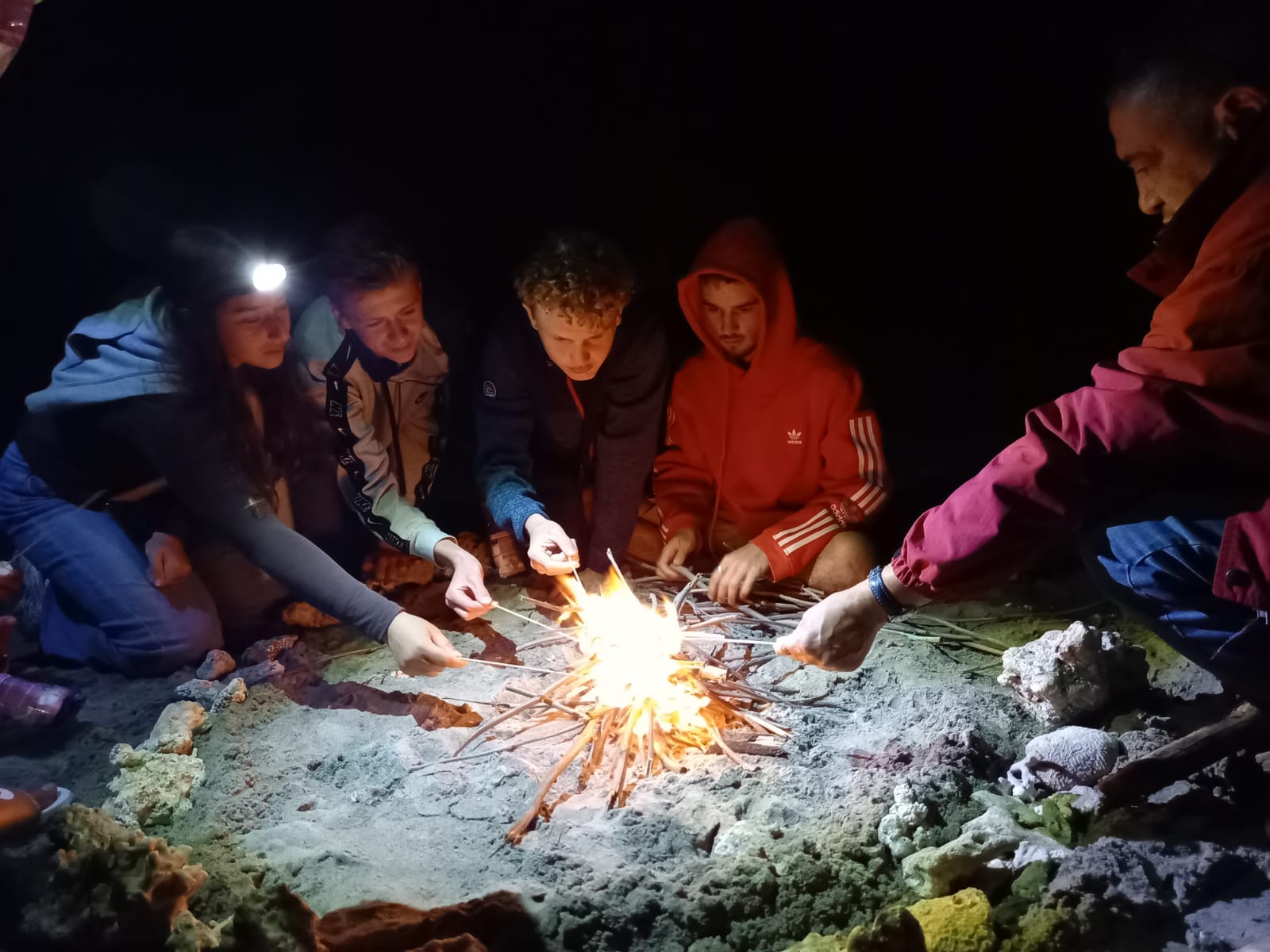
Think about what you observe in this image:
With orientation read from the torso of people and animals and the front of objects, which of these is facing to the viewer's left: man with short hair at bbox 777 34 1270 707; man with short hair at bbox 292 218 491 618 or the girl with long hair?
man with short hair at bbox 777 34 1270 707

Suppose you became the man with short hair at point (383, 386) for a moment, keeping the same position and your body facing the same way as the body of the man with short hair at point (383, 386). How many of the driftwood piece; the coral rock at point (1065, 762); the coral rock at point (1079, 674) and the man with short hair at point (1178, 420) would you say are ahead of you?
4

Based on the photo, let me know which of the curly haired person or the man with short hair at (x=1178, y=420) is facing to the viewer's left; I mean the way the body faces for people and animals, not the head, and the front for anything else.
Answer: the man with short hair

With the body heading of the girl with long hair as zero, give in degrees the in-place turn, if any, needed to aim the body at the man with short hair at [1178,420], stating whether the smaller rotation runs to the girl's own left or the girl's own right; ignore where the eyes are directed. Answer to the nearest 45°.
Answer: approximately 45° to the girl's own right

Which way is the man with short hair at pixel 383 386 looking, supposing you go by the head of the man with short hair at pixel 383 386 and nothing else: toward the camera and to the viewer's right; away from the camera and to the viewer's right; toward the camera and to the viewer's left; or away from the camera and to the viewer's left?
toward the camera and to the viewer's right

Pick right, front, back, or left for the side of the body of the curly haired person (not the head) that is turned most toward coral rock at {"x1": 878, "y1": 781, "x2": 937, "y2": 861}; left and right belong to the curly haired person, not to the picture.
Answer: front

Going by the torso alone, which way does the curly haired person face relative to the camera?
toward the camera

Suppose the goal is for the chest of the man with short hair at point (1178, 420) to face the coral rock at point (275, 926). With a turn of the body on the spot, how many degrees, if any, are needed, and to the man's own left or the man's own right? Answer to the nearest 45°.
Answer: approximately 45° to the man's own left

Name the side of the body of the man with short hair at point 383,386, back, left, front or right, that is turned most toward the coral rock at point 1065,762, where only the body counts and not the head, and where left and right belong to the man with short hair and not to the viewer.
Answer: front

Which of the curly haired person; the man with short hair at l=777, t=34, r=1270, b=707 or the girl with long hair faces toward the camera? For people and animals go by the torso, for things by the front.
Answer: the curly haired person

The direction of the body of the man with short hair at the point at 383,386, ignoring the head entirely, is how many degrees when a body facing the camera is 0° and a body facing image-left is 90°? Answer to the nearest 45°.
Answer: approximately 315°

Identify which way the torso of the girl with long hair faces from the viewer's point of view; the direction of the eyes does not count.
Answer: to the viewer's right

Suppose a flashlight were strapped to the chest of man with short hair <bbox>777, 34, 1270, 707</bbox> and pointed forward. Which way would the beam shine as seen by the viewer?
to the viewer's left
